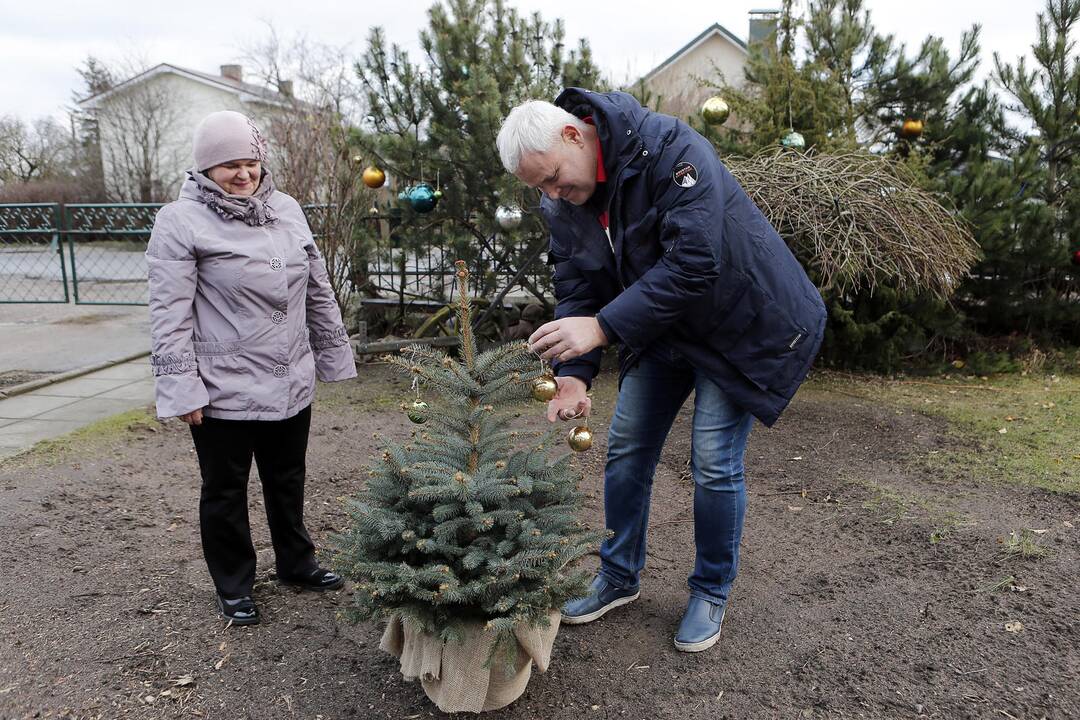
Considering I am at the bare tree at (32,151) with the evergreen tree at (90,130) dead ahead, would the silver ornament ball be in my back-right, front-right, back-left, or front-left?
front-right

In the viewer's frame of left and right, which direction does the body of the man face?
facing the viewer and to the left of the viewer

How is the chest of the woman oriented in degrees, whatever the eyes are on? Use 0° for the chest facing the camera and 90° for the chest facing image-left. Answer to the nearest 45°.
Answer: approximately 315°

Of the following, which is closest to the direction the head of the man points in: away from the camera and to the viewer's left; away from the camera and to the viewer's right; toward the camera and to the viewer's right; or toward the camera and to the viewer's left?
toward the camera and to the viewer's left

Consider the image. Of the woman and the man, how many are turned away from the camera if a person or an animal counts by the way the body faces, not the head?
0

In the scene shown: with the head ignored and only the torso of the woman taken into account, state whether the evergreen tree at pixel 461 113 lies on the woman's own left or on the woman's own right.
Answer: on the woman's own left

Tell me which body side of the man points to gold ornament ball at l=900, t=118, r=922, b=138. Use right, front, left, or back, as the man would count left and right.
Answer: back

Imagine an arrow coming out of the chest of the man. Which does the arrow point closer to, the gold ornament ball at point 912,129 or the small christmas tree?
the small christmas tree

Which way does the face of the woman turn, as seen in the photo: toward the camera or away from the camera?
toward the camera
